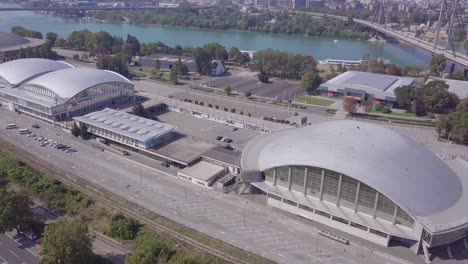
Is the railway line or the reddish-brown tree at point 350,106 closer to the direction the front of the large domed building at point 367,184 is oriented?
the railway line

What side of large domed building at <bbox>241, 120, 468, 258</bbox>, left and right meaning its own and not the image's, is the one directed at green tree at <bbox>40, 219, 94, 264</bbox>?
front

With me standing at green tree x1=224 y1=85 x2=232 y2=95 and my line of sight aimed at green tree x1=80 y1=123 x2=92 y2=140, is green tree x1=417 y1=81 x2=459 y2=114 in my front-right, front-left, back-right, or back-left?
back-left

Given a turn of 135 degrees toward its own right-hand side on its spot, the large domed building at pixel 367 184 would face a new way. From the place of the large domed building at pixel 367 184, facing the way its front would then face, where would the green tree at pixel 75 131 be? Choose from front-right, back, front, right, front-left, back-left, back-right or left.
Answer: left

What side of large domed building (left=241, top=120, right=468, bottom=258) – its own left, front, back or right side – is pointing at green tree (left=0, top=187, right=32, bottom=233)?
front

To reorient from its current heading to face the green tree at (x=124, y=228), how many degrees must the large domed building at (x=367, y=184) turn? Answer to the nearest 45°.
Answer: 0° — it already faces it

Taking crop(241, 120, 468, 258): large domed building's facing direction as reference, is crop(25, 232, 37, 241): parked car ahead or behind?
ahead

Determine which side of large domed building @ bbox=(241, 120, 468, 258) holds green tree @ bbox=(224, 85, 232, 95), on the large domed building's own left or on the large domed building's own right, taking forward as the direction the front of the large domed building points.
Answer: on the large domed building's own right

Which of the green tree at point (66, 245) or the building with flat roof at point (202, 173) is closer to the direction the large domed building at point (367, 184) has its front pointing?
the green tree

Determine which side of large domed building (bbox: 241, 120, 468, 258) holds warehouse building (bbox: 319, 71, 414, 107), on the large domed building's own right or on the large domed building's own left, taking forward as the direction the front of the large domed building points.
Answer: on the large domed building's own right

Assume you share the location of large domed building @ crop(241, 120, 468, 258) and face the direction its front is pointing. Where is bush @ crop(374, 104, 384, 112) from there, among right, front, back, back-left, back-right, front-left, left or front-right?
back-right

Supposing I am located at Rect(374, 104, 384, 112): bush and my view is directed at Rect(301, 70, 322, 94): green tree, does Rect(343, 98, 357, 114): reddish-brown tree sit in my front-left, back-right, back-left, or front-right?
front-left

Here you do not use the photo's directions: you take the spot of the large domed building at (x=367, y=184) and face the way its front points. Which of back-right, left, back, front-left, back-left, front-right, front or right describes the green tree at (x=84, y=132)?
front-right

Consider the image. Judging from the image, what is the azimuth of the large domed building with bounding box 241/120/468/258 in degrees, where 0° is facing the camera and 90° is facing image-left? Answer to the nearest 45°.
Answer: approximately 45°

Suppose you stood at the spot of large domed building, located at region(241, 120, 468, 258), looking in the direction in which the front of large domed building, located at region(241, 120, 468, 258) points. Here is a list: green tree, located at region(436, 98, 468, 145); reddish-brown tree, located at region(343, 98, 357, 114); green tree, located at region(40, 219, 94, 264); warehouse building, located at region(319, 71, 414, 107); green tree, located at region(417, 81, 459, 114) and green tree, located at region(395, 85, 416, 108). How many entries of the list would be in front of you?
1

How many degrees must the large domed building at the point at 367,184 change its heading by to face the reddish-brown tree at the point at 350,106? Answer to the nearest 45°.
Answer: approximately 135° to its right

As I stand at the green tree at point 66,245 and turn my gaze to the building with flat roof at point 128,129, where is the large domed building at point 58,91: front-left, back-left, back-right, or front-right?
front-left

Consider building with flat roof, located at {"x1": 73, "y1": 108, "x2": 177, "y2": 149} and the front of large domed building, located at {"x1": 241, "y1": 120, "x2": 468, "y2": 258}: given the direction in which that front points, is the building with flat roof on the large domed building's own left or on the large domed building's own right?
on the large domed building's own right

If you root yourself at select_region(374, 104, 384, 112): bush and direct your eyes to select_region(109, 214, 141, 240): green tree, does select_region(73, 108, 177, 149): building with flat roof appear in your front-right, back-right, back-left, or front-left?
front-right

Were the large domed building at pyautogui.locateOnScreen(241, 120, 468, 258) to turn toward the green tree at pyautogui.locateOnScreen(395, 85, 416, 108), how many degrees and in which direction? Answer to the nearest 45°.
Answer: approximately 135° to its right

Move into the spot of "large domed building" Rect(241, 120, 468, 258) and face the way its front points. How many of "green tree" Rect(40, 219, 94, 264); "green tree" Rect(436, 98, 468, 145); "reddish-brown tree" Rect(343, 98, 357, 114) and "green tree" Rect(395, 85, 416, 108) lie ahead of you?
1
